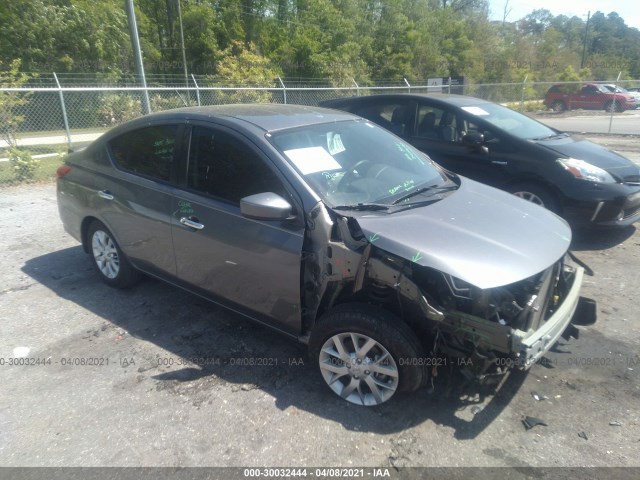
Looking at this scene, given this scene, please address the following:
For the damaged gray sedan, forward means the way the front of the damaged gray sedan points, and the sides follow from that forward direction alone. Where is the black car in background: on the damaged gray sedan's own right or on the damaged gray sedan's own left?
on the damaged gray sedan's own left

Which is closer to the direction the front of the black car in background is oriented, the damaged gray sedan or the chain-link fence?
the damaged gray sedan

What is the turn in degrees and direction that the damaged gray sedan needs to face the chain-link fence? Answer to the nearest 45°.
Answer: approximately 180°

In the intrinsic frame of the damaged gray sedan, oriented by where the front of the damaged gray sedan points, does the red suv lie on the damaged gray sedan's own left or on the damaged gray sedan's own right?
on the damaged gray sedan's own left

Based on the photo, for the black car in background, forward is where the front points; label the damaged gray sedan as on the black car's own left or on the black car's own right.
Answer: on the black car's own right

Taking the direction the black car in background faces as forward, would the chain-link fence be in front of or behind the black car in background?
behind

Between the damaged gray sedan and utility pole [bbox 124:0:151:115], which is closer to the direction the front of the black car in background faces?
the damaged gray sedan

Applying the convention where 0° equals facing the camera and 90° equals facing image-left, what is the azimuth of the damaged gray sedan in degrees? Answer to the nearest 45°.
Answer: approximately 315°

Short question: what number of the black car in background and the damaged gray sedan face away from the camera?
0

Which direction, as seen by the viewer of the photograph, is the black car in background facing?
facing the viewer and to the right of the viewer

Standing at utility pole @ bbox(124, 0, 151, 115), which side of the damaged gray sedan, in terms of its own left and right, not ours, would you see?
back
